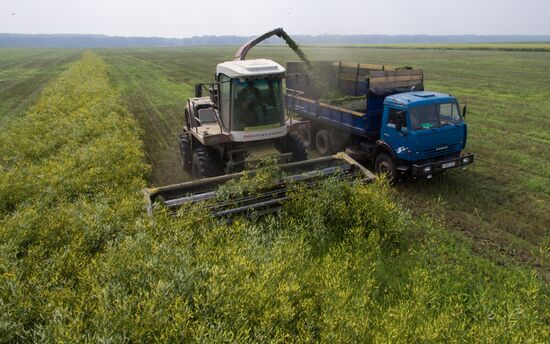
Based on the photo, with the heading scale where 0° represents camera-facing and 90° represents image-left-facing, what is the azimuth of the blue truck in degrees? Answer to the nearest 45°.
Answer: approximately 315°
